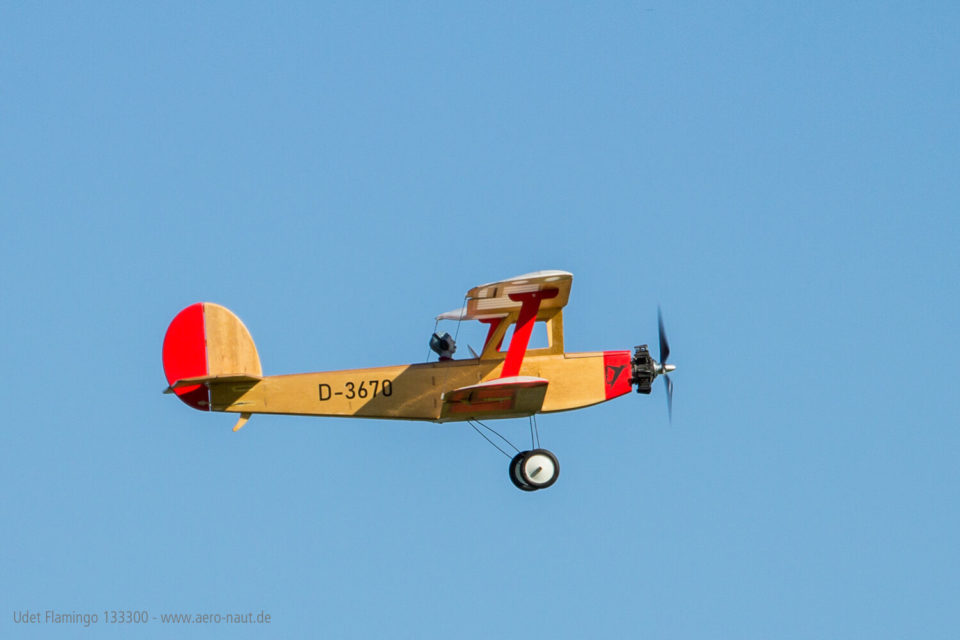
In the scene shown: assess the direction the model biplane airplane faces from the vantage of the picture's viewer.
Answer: facing to the right of the viewer
